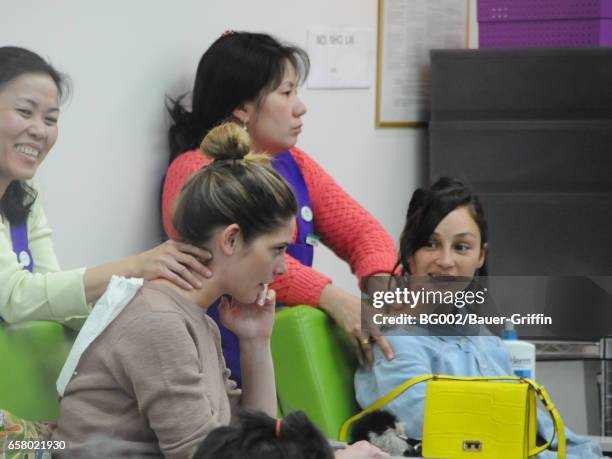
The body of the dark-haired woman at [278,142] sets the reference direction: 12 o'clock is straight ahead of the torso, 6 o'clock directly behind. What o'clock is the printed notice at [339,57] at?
The printed notice is roughly at 8 o'clock from the dark-haired woman.

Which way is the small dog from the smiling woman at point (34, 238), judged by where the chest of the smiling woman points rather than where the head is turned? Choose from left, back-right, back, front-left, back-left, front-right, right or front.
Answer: front-left

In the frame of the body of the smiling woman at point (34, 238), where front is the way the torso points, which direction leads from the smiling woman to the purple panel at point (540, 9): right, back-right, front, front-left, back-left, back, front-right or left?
left

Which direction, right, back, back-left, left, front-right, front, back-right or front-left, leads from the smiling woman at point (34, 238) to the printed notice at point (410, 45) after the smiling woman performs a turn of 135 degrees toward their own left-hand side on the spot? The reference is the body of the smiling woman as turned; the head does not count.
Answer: front-right

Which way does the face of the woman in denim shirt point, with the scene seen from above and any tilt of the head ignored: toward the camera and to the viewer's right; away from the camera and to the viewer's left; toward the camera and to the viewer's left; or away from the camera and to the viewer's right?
toward the camera and to the viewer's left

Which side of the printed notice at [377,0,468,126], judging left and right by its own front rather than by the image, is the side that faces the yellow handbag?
front

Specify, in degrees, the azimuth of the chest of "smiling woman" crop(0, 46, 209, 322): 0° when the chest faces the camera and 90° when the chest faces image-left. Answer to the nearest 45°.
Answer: approximately 315°

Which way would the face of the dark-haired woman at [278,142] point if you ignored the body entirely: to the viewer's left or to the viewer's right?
to the viewer's right

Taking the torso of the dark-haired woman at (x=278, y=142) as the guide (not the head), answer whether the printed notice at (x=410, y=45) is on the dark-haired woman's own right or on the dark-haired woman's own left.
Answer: on the dark-haired woman's own left

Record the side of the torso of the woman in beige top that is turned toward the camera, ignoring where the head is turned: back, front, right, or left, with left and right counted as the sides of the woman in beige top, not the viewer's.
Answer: right

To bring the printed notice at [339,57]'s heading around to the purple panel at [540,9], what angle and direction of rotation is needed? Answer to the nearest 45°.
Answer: approximately 90° to its left
